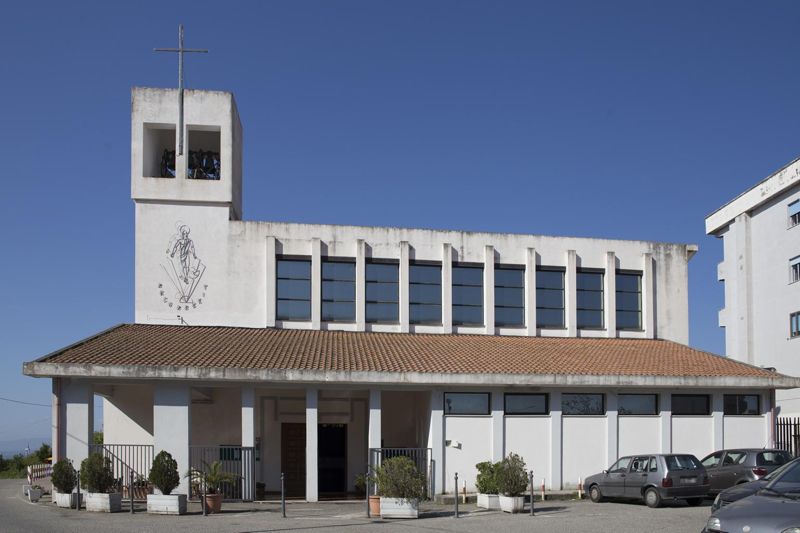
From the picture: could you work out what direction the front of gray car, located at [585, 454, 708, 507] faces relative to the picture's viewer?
facing away from the viewer and to the left of the viewer

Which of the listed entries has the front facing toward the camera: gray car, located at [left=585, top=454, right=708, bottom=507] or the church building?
the church building

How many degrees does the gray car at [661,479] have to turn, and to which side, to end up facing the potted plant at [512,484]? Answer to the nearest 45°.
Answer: approximately 45° to its left

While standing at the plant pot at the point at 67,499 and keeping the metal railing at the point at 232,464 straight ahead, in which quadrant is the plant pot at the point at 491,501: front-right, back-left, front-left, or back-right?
front-right

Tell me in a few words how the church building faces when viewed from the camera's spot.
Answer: facing the viewer

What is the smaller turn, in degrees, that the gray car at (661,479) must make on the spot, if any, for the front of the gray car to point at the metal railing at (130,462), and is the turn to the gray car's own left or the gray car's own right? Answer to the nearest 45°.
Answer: approximately 45° to the gray car's own left

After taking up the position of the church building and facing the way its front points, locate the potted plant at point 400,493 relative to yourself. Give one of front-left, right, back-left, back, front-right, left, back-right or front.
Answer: front

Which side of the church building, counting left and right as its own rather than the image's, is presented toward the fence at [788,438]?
left

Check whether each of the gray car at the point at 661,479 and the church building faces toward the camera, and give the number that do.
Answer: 1

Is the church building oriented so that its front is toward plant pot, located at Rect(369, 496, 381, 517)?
yes

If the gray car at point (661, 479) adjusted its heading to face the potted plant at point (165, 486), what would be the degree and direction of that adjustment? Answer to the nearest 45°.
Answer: approximately 45° to its left
